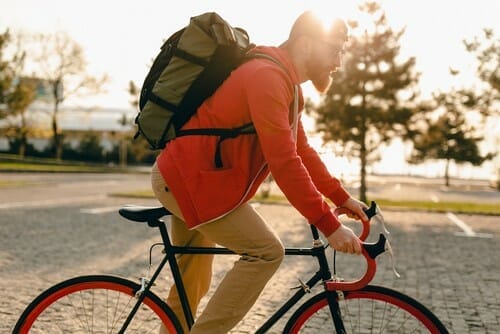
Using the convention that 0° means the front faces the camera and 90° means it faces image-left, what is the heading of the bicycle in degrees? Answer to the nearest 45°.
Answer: approximately 270°

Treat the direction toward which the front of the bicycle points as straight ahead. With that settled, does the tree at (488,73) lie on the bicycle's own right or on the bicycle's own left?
on the bicycle's own left

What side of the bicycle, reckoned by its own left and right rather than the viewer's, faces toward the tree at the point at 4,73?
left

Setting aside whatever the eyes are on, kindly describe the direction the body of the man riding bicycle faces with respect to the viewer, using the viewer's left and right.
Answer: facing to the right of the viewer

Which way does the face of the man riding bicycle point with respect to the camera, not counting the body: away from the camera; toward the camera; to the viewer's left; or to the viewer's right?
to the viewer's right

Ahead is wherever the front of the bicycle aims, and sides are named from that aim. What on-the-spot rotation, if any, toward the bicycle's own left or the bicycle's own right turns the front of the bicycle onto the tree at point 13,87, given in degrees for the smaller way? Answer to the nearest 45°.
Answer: approximately 90° to the bicycle's own left

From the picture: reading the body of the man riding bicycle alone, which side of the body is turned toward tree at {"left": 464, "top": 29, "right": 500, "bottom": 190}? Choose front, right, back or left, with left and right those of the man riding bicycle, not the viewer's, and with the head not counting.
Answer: left
